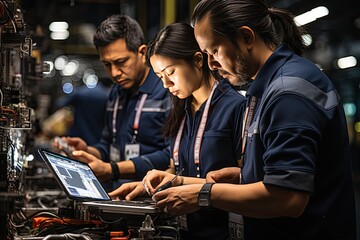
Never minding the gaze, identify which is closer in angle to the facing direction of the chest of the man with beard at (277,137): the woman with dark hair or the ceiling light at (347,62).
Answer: the woman with dark hair

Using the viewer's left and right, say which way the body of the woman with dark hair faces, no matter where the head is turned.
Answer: facing the viewer and to the left of the viewer

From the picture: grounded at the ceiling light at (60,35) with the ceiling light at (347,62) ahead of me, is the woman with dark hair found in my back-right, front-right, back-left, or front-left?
front-right

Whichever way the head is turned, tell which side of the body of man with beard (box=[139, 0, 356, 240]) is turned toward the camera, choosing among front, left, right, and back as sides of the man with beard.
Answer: left

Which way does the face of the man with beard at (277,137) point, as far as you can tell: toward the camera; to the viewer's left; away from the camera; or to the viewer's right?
to the viewer's left

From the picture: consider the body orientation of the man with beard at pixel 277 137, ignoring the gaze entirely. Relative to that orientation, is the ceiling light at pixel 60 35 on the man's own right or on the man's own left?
on the man's own right

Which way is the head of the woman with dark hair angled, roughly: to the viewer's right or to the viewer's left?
to the viewer's left

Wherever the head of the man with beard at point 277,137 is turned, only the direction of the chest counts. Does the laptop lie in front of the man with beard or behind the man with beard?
in front

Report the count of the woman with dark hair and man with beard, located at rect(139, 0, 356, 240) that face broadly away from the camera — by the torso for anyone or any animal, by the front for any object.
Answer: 0

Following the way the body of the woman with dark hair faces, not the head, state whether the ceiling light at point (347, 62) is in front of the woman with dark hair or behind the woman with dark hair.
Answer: behind
